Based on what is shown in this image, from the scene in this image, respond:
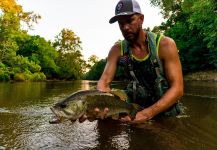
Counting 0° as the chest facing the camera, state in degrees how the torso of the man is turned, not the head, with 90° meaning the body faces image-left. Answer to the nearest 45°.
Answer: approximately 45°
